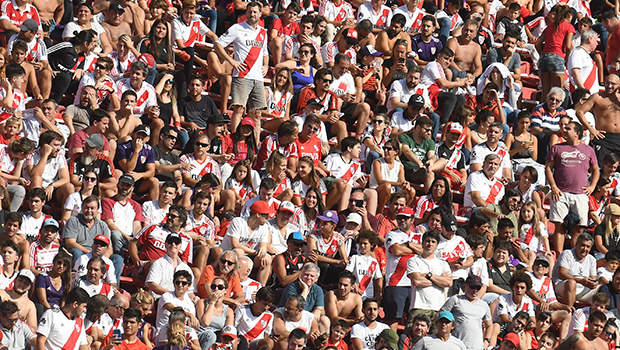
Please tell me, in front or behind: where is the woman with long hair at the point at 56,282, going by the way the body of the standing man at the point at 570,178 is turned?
in front

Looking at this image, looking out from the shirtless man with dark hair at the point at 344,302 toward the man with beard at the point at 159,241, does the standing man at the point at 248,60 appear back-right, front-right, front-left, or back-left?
front-right

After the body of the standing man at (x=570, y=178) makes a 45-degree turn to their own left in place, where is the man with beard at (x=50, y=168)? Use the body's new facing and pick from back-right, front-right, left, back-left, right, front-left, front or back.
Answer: right

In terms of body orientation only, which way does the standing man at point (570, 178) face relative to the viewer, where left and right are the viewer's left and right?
facing the viewer

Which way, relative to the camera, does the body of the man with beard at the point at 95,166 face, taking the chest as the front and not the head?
toward the camera

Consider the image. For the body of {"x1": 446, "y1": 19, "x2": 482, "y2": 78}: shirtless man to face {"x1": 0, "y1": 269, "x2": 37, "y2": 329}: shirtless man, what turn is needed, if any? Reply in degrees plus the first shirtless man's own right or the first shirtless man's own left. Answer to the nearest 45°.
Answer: approximately 45° to the first shirtless man's own right

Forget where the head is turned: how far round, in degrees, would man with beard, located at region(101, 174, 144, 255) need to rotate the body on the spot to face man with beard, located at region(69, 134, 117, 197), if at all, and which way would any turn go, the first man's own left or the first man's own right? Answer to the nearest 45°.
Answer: approximately 135° to the first man's own right

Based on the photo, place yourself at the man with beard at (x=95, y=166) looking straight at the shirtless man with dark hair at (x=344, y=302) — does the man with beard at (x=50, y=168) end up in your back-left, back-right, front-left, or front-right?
back-right

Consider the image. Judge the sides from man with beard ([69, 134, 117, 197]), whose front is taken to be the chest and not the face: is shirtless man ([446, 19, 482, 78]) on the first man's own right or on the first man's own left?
on the first man's own left

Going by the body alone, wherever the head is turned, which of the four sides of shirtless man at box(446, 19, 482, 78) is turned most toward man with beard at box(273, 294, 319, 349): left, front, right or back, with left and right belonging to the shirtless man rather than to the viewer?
front

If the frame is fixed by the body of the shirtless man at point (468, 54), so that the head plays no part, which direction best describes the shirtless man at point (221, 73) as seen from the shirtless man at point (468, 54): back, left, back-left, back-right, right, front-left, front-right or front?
front-right

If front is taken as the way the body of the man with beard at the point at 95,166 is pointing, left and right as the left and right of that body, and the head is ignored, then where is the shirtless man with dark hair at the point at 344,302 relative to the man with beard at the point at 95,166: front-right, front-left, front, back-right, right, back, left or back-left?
front-left

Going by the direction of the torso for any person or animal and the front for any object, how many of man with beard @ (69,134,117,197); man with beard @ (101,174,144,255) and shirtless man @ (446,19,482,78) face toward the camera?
3

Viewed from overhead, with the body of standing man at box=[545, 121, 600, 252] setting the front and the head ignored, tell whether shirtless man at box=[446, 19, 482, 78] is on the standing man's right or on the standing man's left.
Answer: on the standing man's right

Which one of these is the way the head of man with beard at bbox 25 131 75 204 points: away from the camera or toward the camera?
toward the camera

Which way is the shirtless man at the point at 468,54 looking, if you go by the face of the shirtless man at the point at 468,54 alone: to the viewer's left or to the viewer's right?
to the viewer's left
